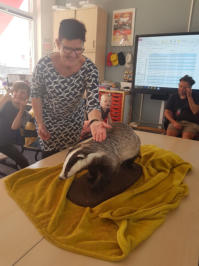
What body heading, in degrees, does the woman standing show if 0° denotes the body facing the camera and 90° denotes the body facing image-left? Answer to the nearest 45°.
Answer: approximately 0°

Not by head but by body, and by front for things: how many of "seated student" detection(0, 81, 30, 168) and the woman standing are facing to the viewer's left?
0

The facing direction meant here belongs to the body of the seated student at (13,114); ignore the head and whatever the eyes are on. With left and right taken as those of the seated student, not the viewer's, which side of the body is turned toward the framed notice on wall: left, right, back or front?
left

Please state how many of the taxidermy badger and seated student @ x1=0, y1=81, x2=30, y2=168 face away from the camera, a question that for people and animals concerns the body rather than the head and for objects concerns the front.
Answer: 0

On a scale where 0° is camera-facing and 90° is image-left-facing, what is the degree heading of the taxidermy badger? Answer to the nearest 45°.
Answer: approximately 45°

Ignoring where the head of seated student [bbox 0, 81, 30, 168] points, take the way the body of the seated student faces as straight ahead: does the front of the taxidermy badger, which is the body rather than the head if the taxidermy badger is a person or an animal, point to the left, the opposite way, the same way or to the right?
to the right

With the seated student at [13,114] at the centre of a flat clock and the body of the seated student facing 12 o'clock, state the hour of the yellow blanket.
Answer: The yellow blanket is roughly at 1 o'clock from the seated student.

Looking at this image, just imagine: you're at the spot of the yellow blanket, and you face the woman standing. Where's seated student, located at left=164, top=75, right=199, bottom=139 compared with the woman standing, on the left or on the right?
right

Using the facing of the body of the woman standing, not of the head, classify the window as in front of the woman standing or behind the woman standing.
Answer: behind

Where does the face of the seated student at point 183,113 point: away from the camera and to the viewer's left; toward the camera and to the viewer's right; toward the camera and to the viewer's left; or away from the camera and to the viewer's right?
toward the camera and to the viewer's left

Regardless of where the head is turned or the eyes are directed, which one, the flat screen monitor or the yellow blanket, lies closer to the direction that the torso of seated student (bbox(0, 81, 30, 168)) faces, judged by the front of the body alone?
the yellow blanket
